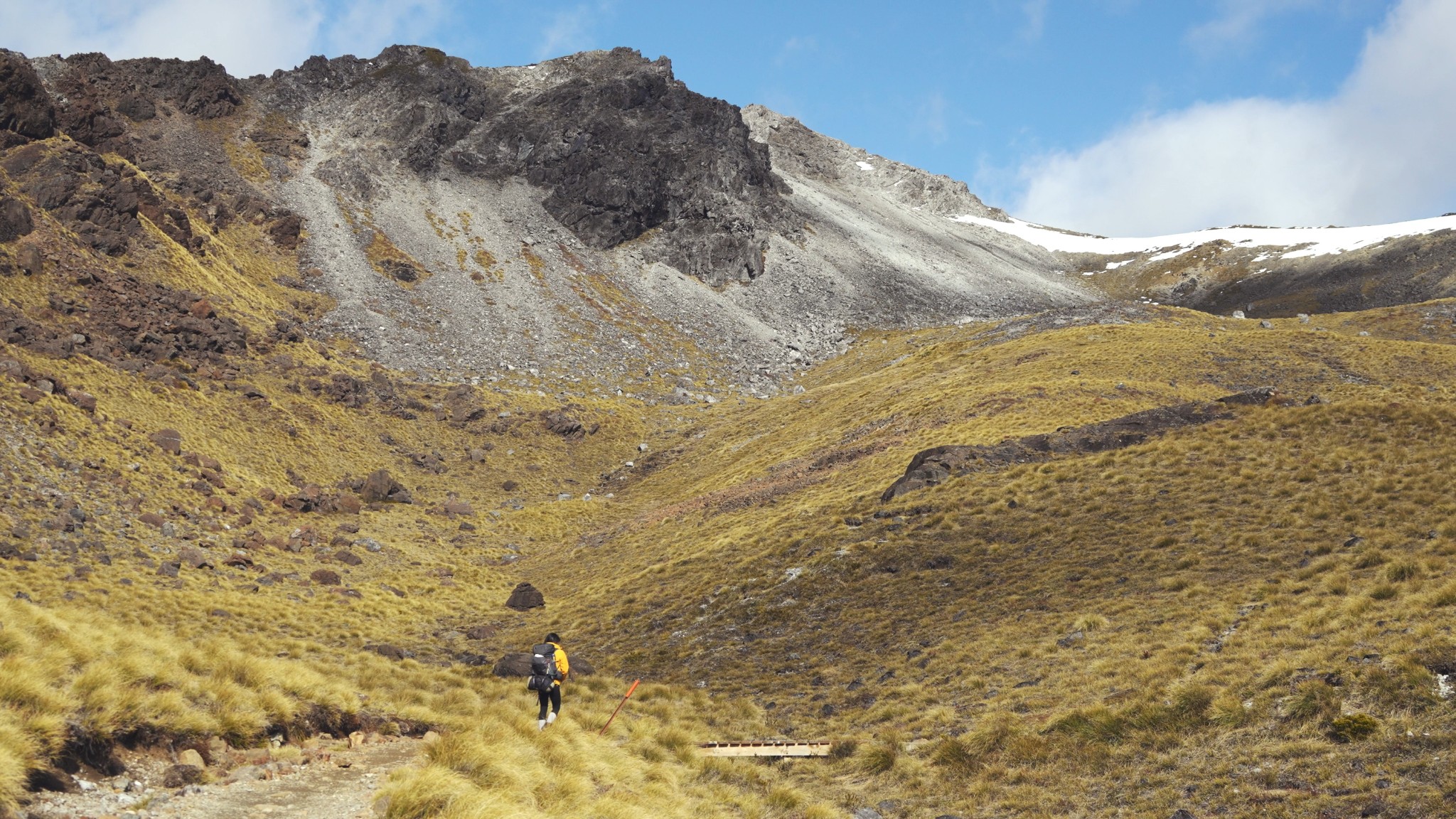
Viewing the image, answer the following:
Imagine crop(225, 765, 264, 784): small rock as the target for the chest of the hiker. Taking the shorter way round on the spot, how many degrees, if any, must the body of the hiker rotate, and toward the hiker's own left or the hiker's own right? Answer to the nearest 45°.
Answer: approximately 180°

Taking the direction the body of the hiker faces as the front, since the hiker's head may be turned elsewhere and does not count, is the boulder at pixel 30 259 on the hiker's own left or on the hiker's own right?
on the hiker's own left

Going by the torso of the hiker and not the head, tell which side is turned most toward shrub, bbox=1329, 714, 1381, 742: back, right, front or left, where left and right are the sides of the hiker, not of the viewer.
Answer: right

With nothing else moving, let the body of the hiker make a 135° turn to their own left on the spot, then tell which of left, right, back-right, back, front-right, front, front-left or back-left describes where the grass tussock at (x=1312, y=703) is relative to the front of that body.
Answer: back-left

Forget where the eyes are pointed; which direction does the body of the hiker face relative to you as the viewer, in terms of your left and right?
facing away from the viewer and to the right of the viewer

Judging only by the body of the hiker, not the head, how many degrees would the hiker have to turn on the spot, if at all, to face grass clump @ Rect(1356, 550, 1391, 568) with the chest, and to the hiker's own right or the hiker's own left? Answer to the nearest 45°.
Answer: approximately 45° to the hiker's own right

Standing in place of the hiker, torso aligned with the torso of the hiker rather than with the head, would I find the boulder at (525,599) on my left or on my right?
on my left

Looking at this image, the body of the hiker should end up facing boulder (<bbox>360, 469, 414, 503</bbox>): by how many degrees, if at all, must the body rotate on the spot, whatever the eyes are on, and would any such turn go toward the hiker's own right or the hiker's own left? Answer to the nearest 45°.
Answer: approximately 45° to the hiker's own left

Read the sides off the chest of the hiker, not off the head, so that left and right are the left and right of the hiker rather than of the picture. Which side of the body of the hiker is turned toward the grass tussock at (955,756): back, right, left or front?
right
